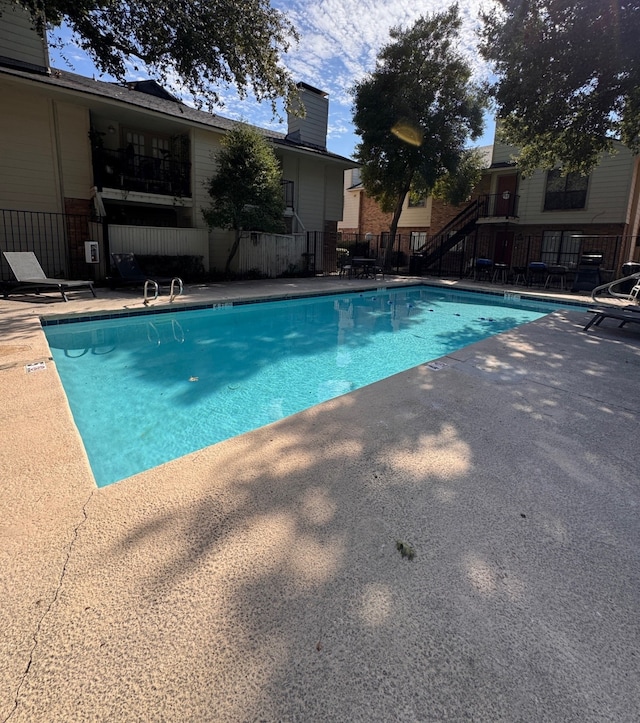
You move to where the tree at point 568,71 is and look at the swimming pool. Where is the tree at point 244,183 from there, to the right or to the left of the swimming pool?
right

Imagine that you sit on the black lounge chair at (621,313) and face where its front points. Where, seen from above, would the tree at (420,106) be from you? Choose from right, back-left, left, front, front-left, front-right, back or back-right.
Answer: front-right

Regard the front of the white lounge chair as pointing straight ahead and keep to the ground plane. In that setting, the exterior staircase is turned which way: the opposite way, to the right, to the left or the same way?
the opposite way

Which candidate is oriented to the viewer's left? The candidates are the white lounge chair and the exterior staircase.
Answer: the exterior staircase

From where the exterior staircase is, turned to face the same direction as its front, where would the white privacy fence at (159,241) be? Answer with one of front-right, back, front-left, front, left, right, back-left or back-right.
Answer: front-left

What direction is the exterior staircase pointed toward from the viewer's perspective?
to the viewer's left

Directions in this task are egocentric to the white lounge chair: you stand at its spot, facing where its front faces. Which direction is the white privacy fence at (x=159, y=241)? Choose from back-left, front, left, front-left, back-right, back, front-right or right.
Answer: left

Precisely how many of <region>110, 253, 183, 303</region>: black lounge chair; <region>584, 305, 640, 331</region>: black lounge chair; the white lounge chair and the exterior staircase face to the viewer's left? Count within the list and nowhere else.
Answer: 2

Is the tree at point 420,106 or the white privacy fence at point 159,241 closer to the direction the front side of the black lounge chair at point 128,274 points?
the tree

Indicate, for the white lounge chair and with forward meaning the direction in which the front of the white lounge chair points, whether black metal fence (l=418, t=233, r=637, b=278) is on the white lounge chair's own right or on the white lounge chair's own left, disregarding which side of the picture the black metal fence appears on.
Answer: on the white lounge chair's own left

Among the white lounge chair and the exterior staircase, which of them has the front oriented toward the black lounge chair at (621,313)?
the white lounge chair

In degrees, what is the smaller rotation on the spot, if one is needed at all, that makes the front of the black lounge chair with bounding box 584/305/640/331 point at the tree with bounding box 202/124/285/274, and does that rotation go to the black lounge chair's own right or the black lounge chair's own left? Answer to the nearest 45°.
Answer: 0° — it already faces it

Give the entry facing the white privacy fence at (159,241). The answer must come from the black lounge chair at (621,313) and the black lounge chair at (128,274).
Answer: the black lounge chair at (621,313)

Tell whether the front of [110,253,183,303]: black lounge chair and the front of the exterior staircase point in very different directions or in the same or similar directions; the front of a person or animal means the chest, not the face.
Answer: very different directions

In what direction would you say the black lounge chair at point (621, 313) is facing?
to the viewer's left
